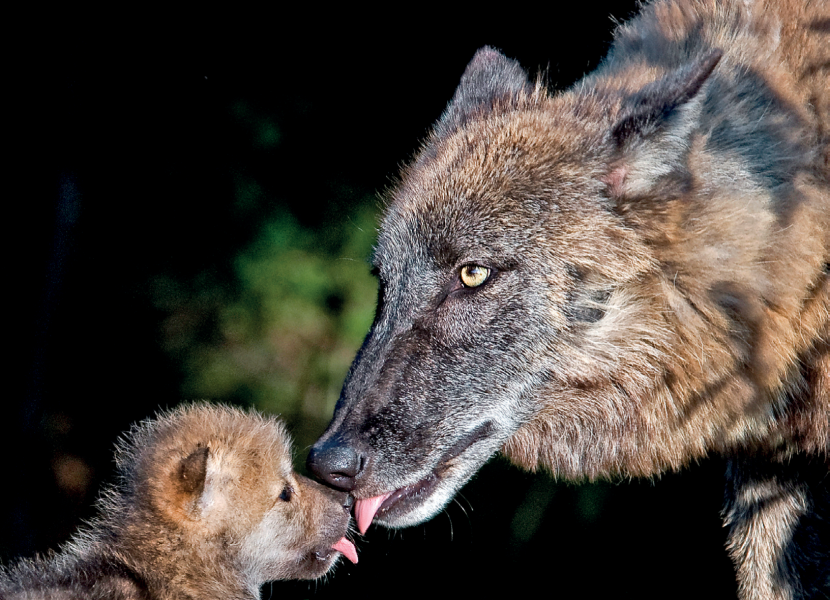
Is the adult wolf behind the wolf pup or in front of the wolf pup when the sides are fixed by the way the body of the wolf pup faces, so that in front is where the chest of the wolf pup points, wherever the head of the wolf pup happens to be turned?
in front

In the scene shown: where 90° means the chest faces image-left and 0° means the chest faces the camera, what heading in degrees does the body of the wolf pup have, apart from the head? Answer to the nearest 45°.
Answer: approximately 270°

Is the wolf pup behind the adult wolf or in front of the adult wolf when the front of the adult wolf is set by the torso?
in front

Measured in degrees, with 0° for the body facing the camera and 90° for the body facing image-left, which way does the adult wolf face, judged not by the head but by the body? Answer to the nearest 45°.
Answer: approximately 90°

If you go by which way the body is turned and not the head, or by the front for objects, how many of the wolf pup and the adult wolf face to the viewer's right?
1

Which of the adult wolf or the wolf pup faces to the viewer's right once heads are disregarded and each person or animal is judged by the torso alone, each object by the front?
the wolf pup
